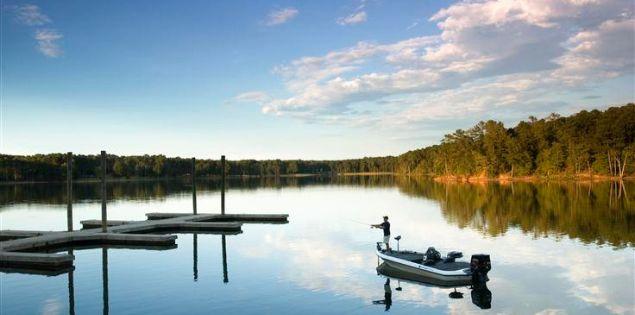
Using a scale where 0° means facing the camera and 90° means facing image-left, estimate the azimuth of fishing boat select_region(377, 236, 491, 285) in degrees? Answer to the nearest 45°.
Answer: approximately 135°
